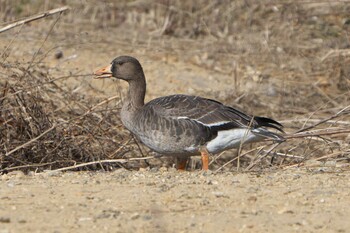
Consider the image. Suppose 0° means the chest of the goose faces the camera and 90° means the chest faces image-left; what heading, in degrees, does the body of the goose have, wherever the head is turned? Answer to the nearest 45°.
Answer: approximately 90°

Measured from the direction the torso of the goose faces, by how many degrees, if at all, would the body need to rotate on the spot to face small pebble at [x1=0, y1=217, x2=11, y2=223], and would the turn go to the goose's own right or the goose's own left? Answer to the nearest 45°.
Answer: approximately 45° to the goose's own left

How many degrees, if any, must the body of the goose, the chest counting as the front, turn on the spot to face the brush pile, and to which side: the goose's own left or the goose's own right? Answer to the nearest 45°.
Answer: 0° — it already faces it

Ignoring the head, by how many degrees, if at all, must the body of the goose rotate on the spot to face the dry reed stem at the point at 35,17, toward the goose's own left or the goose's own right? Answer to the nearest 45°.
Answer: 0° — it already faces it
